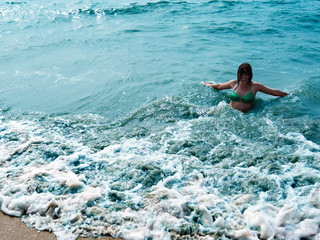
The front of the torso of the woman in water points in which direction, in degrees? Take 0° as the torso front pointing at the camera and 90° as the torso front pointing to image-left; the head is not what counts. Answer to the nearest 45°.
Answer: approximately 0°
